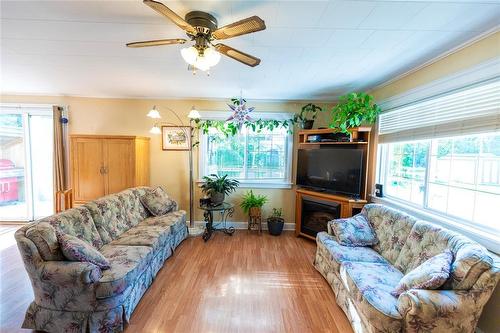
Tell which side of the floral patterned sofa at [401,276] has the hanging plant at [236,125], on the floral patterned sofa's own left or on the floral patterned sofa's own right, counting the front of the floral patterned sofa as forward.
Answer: on the floral patterned sofa's own right

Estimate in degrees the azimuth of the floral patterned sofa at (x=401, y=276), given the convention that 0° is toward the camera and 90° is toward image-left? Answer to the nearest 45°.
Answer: approximately 45°

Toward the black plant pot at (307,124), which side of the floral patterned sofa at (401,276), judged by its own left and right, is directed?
right

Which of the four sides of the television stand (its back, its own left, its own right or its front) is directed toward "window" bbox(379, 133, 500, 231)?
left

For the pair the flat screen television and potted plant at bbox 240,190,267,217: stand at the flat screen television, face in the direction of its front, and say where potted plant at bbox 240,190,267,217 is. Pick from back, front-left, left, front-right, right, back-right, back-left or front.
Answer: front-right

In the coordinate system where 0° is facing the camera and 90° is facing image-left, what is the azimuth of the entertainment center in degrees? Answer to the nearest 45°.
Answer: approximately 45°

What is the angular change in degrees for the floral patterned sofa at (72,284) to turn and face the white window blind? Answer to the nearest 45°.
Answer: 0° — it already faces it

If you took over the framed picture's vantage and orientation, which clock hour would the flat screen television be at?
The flat screen television is roughly at 10 o'clock from the framed picture.

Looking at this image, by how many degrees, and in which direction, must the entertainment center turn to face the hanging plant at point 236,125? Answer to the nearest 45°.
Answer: approximately 45° to its right

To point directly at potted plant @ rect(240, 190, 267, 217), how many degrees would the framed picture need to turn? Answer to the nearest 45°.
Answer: approximately 45° to its left

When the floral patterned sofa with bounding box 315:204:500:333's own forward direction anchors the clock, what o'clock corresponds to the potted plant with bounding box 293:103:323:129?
The potted plant is roughly at 3 o'clock from the floral patterned sofa.

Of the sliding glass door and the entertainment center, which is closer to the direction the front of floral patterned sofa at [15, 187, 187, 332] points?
the entertainment center

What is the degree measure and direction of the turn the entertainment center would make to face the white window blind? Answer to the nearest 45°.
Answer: approximately 90° to its left

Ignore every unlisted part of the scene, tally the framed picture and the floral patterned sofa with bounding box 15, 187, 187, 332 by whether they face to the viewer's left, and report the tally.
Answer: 0
